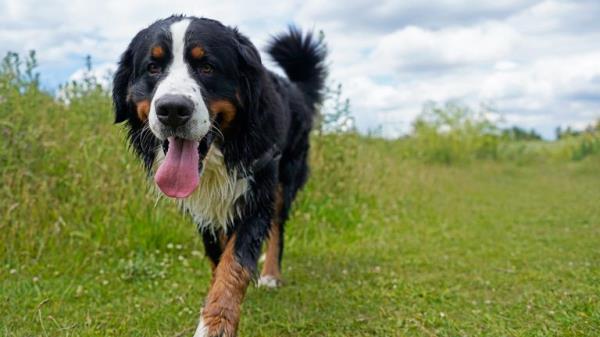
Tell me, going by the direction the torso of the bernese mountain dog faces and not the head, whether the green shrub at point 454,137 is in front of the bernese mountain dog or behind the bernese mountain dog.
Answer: behind

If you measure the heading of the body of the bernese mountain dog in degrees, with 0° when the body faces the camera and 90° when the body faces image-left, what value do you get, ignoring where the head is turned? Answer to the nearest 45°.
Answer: approximately 45°

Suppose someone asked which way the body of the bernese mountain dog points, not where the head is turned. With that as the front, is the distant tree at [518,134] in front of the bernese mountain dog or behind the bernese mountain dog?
behind
